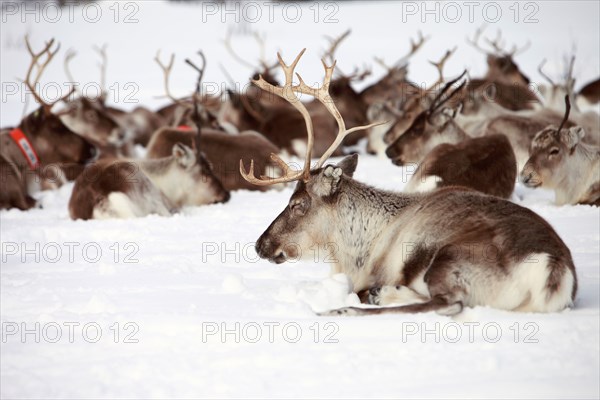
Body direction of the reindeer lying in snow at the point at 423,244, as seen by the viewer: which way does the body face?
to the viewer's left

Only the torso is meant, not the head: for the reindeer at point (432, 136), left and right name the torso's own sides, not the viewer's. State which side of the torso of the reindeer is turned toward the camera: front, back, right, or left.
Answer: left

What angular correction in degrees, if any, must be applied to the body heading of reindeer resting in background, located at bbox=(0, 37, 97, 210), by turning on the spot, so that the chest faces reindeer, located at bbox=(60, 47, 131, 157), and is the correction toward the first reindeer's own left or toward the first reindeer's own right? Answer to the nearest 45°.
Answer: approximately 90° to the first reindeer's own left

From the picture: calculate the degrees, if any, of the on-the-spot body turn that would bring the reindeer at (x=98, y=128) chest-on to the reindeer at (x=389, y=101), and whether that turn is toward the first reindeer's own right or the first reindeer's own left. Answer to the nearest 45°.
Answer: approximately 45° to the first reindeer's own left

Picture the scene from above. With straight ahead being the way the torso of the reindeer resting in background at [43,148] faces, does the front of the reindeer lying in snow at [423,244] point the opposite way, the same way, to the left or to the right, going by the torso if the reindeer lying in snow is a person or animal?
the opposite way

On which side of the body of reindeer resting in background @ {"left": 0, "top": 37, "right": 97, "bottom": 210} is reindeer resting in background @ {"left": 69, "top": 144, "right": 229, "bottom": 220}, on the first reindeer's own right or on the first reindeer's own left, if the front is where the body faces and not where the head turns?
on the first reindeer's own right

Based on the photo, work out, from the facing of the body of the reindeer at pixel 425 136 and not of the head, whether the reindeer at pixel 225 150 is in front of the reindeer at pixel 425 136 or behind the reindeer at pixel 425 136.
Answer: in front

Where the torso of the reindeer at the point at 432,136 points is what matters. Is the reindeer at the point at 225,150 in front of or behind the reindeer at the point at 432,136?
in front

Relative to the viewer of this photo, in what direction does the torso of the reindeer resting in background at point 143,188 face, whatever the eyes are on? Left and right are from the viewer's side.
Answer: facing to the right of the viewer

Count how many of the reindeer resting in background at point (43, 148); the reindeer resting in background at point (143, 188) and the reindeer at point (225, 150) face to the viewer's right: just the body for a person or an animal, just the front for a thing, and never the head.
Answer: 2
